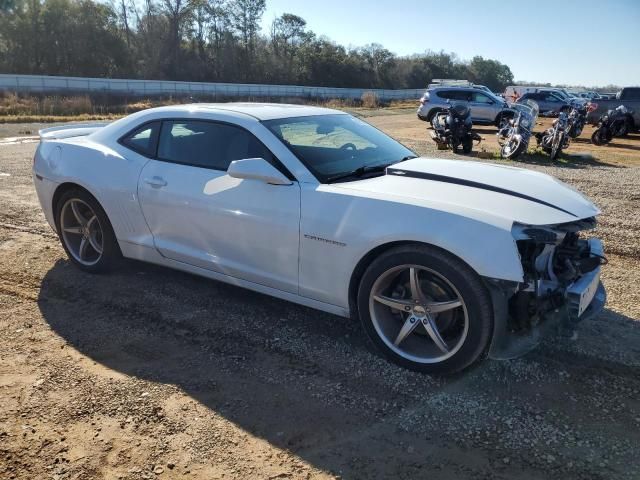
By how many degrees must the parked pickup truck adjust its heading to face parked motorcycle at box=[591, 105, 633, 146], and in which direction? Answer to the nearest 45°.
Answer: approximately 90° to its right

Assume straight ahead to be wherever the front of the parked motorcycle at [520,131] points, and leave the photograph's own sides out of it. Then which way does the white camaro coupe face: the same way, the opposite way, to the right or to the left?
to the left

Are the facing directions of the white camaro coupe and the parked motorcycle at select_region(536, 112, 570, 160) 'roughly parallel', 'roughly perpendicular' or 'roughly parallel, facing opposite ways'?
roughly perpendicular

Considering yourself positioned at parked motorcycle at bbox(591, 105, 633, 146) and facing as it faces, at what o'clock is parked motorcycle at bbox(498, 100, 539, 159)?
parked motorcycle at bbox(498, 100, 539, 159) is roughly at 11 o'clock from parked motorcycle at bbox(591, 105, 633, 146).

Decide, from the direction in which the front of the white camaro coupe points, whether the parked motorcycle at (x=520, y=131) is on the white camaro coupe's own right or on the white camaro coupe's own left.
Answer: on the white camaro coupe's own left

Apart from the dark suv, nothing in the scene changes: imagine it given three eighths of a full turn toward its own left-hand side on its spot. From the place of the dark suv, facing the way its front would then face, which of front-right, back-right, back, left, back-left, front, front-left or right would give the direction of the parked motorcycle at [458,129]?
back-left

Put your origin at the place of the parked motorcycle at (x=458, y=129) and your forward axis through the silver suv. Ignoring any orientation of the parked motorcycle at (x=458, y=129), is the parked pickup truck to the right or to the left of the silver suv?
right

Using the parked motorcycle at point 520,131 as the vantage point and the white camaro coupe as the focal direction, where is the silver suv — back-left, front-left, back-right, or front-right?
back-right

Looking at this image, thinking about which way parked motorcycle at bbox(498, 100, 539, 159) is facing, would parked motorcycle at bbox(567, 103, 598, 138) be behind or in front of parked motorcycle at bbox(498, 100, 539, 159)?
behind

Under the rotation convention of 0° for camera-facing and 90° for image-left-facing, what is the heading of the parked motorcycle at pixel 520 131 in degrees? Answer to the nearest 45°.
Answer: approximately 45°
